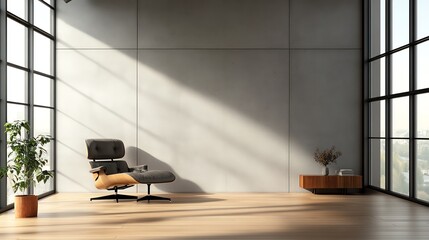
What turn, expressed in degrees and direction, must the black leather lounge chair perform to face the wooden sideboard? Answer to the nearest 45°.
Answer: approximately 45° to its left

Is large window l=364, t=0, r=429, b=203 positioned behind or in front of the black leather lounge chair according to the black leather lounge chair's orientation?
in front

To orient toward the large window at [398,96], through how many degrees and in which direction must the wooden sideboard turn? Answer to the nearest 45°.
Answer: approximately 45° to its left

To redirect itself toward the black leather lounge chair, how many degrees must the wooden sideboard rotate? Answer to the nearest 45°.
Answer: approximately 45° to its right

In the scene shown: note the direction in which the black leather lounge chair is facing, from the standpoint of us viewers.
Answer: facing the viewer and to the right of the viewer

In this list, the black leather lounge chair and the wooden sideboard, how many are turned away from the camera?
0

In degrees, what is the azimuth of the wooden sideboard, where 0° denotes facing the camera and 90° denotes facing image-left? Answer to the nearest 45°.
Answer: approximately 0°

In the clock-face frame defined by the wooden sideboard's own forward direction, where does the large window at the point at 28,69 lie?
The large window is roughly at 2 o'clock from the wooden sideboard.
